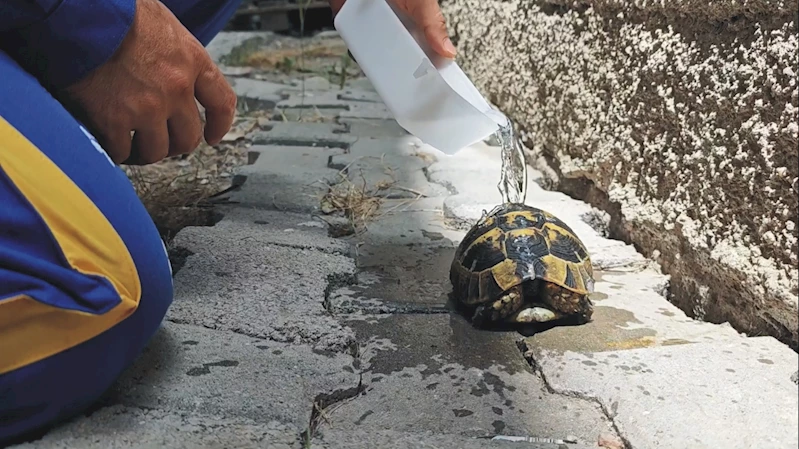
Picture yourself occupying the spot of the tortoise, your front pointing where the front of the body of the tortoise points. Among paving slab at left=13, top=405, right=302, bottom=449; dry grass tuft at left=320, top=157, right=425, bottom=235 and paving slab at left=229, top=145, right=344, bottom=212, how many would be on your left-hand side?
0

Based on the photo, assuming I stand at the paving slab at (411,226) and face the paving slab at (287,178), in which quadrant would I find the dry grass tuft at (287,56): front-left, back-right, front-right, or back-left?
front-right

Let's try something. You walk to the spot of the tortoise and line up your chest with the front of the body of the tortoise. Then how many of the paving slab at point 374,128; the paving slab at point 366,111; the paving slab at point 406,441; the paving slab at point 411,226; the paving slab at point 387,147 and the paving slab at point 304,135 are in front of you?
1

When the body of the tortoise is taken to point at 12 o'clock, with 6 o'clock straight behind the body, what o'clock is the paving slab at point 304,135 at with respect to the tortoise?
The paving slab is roughly at 5 o'clock from the tortoise.

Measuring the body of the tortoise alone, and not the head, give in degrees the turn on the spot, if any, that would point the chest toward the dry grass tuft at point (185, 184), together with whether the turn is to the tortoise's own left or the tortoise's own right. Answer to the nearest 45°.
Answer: approximately 135° to the tortoise's own right

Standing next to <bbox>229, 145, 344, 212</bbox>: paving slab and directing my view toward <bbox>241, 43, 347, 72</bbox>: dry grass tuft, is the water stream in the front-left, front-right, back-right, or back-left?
back-right

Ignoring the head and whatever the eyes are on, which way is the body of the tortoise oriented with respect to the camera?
toward the camera

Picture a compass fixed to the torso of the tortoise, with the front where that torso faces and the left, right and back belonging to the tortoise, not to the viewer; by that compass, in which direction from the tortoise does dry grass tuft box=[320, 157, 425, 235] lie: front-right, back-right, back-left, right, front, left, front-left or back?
back-right

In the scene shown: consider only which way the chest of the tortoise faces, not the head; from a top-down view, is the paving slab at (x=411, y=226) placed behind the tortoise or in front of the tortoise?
behind

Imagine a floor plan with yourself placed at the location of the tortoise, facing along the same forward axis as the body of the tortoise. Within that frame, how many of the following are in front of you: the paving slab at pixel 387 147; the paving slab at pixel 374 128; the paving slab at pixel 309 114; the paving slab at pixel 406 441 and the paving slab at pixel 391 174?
1

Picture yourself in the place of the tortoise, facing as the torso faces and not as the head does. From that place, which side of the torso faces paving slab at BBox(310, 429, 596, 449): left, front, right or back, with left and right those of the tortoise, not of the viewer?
front

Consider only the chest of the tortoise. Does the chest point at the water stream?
no

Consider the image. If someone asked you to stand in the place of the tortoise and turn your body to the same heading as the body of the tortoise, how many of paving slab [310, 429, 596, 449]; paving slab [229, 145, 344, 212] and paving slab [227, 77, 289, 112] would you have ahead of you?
1

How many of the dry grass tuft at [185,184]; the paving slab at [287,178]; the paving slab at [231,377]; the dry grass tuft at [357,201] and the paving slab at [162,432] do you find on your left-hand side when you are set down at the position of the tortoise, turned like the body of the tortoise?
0

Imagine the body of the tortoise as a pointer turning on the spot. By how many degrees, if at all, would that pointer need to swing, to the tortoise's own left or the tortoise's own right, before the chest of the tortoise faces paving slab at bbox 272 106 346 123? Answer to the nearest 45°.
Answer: approximately 135° to the tortoise's own right

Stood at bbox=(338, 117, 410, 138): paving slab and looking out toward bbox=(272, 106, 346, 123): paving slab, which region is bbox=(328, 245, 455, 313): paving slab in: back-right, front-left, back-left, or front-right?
back-left

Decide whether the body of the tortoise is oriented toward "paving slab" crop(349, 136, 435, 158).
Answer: no

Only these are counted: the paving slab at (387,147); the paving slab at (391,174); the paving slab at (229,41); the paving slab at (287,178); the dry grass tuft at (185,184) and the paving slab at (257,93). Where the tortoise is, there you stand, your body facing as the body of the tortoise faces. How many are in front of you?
0

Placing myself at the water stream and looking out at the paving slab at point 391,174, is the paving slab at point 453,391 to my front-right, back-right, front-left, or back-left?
back-left

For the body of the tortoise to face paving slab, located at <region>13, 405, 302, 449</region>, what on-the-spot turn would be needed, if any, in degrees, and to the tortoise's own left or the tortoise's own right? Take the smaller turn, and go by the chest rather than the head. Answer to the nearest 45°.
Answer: approximately 45° to the tortoise's own right
